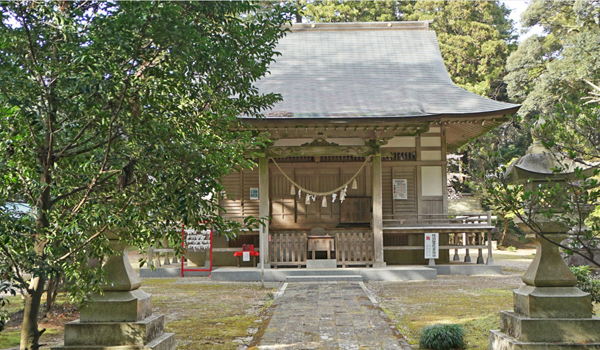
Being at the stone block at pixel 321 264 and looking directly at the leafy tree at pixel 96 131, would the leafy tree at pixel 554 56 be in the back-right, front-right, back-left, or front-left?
back-left

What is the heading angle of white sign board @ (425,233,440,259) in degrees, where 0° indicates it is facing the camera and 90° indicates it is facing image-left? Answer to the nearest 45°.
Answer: approximately 0°

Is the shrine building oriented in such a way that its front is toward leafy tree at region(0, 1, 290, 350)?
yes

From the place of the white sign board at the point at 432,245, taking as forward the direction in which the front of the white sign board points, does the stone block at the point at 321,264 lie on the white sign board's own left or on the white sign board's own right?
on the white sign board's own right

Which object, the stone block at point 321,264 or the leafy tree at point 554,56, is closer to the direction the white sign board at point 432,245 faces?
the stone block

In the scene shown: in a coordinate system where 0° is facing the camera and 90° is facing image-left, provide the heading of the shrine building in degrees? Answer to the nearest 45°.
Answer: approximately 0°

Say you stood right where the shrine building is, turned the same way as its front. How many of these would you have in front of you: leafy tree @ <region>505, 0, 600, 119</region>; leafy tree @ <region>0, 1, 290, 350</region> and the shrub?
2

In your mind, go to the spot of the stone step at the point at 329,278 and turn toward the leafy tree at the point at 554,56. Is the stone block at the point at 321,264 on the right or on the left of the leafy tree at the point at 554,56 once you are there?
left

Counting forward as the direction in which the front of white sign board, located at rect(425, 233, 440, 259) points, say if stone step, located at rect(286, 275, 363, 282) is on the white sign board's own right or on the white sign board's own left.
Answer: on the white sign board's own right
